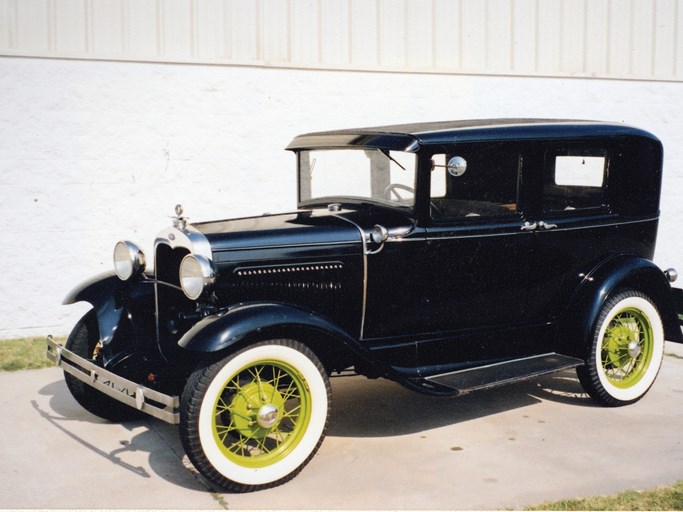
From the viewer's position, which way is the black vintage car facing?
facing the viewer and to the left of the viewer
